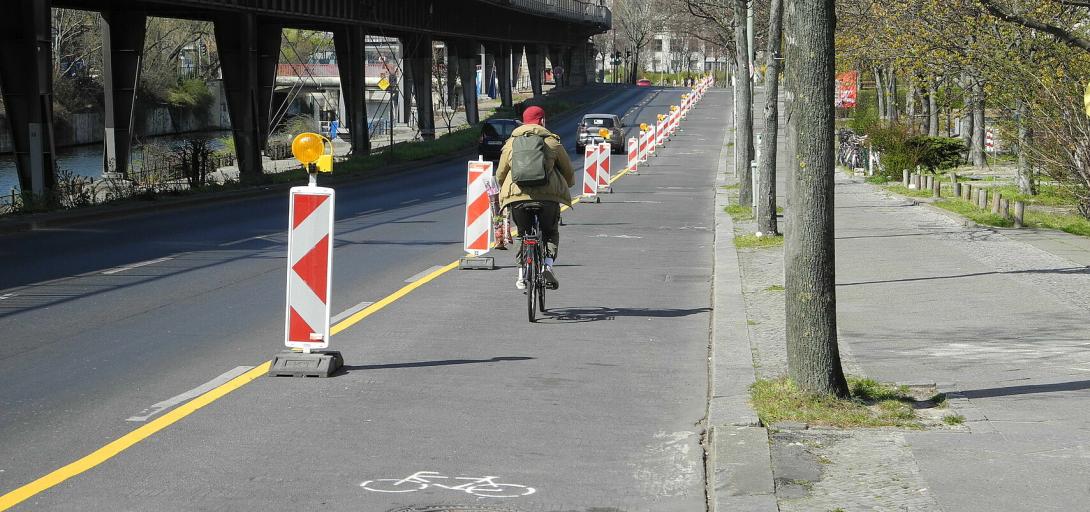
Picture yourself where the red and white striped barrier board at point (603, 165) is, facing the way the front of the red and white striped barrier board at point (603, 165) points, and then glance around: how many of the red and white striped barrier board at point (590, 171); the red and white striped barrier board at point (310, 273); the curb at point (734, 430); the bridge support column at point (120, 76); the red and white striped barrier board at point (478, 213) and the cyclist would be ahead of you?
5

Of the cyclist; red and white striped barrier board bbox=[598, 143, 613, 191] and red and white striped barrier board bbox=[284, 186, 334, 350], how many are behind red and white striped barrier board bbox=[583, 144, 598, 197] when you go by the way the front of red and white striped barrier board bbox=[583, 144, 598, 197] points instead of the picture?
1

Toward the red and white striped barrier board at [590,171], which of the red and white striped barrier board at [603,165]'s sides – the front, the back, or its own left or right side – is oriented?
front

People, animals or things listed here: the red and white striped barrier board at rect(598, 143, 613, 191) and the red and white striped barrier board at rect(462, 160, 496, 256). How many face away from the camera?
0

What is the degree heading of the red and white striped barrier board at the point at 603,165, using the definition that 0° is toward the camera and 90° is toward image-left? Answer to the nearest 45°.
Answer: approximately 0°

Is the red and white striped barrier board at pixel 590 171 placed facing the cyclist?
yes

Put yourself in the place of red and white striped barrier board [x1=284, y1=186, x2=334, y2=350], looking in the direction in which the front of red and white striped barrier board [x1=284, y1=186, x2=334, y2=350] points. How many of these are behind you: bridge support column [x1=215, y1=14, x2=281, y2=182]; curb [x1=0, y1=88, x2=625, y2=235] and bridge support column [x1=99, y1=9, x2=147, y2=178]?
3

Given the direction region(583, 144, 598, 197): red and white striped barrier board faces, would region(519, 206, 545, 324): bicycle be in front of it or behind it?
in front

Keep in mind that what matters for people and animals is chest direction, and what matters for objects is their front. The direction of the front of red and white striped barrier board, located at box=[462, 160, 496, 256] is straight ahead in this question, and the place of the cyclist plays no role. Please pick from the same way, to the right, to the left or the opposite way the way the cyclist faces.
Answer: the opposite way

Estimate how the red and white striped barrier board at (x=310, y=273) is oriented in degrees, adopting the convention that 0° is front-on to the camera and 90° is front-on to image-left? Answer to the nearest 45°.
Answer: approximately 0°

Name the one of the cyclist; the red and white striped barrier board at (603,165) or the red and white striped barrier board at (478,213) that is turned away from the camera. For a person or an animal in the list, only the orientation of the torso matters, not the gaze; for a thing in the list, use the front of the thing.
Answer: the cyclist

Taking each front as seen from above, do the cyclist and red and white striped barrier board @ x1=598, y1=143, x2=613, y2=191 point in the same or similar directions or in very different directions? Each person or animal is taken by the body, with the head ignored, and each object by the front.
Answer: very different directions

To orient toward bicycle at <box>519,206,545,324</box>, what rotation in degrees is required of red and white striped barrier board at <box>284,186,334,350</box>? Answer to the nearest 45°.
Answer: approximately 135° to its left

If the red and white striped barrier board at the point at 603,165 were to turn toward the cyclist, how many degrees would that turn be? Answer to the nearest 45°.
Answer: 0° — it already faces them

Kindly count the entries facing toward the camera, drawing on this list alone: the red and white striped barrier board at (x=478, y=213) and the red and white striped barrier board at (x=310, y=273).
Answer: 2
